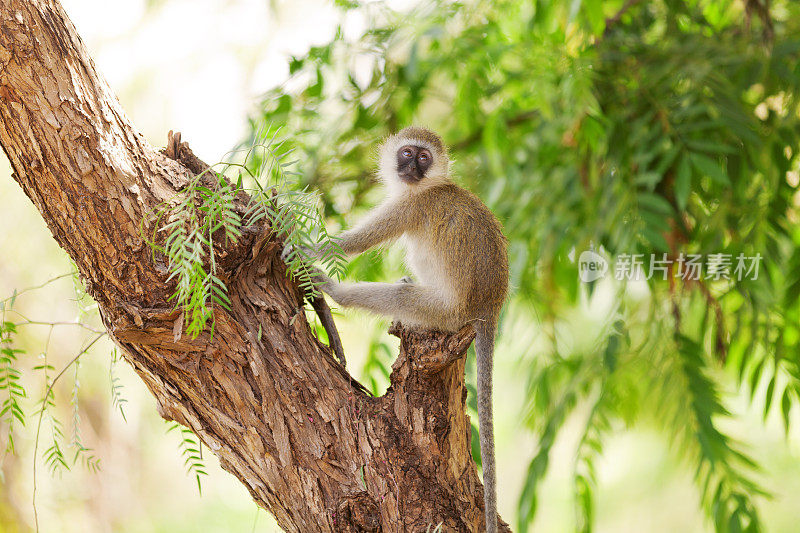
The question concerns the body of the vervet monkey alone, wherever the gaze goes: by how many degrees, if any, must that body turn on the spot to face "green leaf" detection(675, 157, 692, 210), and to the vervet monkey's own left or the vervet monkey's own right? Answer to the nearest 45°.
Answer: approximately 180°

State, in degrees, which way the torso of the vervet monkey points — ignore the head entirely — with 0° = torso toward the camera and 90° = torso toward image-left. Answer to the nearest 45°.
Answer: approximately 90°

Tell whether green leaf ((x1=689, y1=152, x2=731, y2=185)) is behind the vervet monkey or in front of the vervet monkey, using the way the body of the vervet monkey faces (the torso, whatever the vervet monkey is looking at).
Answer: behind
